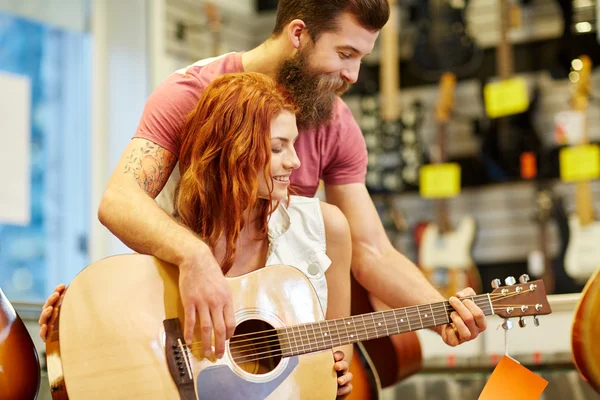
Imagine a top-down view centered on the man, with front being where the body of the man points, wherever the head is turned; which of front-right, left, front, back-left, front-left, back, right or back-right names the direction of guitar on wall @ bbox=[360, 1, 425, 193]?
back-left

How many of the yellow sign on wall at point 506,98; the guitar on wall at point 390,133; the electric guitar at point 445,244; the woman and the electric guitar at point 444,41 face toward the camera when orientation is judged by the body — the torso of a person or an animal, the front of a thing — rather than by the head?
5

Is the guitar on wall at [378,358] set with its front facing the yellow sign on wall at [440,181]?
no

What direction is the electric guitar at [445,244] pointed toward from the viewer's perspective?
toward the camera

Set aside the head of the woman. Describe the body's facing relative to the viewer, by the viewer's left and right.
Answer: facing the viewer

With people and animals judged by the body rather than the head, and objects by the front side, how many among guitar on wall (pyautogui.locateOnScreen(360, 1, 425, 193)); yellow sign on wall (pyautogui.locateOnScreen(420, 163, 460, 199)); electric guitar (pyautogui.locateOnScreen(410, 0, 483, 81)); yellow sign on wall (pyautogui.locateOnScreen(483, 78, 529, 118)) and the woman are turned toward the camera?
5

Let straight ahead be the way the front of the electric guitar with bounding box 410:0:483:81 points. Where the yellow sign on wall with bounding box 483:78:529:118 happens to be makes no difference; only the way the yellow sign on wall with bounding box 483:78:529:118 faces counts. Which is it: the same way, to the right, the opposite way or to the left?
the same way

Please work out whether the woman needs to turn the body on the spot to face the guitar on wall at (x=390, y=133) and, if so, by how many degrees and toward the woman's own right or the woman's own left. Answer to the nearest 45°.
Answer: approximately 180°

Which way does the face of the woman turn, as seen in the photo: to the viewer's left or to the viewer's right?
to the viewer's right

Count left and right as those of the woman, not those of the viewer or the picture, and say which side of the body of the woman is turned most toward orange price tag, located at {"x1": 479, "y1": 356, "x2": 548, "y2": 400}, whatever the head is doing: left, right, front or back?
left

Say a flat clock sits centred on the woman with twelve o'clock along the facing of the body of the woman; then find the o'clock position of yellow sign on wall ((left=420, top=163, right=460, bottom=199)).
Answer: The yellow sign on wall is roughly at 7 o'clock from the woman.

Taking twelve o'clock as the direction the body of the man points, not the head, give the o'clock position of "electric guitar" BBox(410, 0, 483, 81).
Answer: The electric guitar is roughly at 8 o'clock from the man.

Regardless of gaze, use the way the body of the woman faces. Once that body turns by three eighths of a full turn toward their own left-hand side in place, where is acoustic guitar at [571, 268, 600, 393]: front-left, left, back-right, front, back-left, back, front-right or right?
front-right

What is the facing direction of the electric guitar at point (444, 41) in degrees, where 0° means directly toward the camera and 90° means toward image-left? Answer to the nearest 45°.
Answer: approximately 0°

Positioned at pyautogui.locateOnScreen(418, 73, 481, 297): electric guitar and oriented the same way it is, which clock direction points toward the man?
The man is roughly at 12 o'clock from the electric guitar.

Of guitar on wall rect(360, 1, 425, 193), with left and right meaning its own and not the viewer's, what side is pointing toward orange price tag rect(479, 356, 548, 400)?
front
